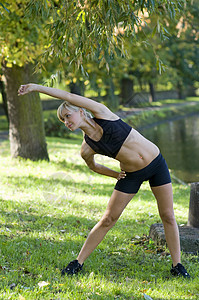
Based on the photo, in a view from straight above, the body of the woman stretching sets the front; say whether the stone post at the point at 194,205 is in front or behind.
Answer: behind

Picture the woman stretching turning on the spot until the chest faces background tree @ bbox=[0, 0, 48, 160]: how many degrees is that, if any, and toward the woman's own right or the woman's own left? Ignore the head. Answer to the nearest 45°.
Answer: approximately 180°

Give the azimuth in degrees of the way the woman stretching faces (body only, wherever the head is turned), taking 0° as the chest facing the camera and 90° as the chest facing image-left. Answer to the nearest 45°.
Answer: approximately 0°

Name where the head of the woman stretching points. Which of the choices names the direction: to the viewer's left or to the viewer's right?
to the viewer's left
